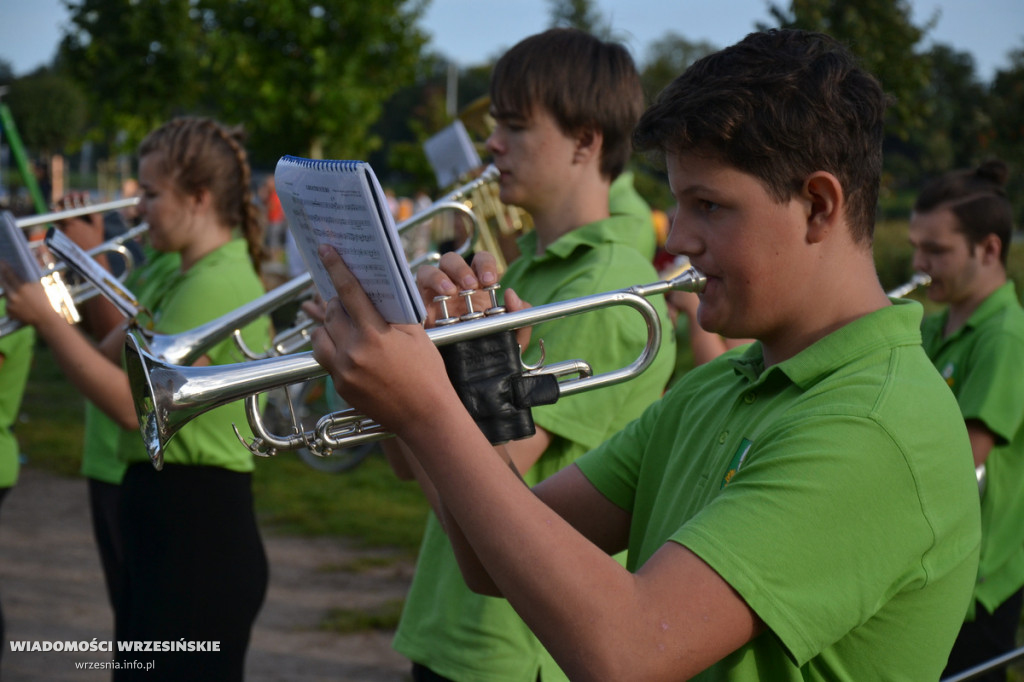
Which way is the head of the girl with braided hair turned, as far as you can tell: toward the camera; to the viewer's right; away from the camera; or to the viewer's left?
to the viewer's left

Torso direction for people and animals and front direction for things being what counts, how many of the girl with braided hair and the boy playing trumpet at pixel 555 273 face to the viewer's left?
2

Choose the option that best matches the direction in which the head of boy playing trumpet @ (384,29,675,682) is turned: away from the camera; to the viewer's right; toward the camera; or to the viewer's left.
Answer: to the viewer's left

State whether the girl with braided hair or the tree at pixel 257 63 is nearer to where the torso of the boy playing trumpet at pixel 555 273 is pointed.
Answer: the girl with braided hair

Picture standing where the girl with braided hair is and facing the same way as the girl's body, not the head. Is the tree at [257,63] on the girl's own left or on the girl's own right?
on the girl's own right

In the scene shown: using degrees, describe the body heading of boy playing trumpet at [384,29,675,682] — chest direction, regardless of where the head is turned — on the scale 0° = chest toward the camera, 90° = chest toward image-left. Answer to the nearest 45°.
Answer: approximately 90°

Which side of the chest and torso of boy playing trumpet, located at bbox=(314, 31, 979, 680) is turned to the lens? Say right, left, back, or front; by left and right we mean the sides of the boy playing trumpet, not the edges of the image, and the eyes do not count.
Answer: left

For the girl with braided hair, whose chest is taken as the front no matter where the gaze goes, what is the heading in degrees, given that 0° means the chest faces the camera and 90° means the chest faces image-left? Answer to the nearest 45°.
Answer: approximately 90°
